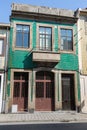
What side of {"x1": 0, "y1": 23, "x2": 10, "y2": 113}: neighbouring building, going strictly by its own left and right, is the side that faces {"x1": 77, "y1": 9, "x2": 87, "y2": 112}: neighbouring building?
left

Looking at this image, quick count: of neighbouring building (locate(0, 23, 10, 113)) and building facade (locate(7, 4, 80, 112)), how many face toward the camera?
2

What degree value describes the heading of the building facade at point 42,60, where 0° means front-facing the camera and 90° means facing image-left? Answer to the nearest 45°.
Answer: approximately 0°

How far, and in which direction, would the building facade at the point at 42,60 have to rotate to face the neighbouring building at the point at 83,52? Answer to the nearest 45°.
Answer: approximately 90° to its left

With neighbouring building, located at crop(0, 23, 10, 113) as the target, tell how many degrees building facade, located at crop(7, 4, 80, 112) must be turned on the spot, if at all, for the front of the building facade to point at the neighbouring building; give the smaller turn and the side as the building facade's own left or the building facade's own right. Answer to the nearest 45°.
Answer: approximately 90° to the building facade's own right
